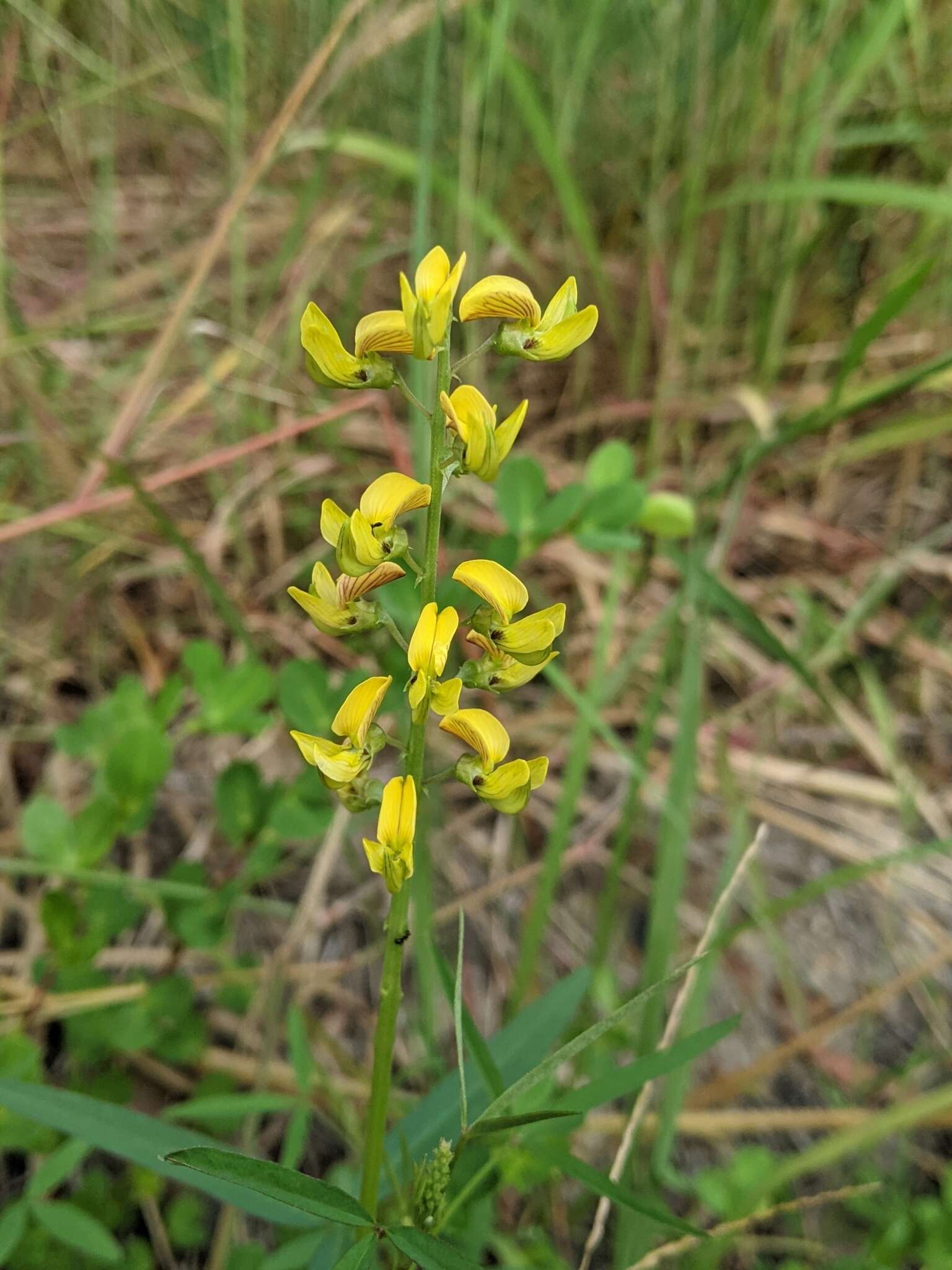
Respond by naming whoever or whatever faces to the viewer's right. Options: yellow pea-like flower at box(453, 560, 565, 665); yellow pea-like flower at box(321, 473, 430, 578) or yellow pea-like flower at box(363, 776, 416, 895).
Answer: yellow pea-like flower at box(453, 560, 565, 665)

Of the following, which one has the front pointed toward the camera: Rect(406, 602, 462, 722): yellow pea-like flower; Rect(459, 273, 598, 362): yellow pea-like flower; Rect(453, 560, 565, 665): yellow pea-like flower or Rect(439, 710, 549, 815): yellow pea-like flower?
Rect(406, 602, 462, 722): yellow pea-like flower

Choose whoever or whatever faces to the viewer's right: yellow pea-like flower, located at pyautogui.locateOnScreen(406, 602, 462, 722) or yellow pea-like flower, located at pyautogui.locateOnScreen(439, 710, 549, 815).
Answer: yellow pea-like flower, located at pyautogui.locateOnScreen(439, 710, 549, 815)

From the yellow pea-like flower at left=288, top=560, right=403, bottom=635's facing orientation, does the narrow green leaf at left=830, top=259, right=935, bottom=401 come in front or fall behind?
behind

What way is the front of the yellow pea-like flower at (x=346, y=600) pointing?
to the viewer's left

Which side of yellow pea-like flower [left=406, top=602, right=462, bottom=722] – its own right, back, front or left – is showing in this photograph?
front

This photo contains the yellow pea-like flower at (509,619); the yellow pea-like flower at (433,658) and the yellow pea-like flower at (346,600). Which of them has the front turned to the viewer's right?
the yellow pea-like flower at (509,619)

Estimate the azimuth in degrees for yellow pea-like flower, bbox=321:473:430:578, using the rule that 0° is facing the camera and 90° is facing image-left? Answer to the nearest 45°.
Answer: approximately 45°

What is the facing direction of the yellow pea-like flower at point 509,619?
to the viewer's right

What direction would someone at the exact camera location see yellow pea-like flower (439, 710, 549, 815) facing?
facing to the right of the viewer

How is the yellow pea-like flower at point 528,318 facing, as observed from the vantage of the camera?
facing to the right of the viewer
